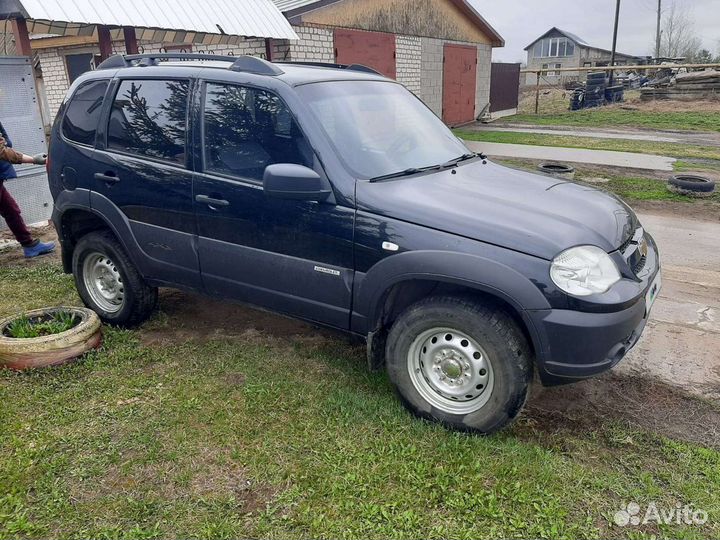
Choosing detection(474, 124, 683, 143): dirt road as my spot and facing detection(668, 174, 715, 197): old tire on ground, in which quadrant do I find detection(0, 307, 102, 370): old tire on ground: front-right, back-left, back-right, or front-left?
front-right

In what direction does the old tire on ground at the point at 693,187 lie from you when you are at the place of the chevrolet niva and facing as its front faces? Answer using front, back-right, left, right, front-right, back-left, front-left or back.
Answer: left

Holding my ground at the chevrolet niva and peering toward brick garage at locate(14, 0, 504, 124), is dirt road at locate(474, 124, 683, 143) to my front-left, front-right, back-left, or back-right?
front-right

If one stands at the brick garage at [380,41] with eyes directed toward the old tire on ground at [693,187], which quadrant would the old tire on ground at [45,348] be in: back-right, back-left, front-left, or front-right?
front-right

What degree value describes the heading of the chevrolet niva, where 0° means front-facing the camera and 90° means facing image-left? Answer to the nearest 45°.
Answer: approximately 315°

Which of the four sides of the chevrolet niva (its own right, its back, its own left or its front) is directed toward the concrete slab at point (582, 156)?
left

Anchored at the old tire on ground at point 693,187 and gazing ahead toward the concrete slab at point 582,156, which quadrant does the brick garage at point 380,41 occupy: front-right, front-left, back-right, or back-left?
front-left

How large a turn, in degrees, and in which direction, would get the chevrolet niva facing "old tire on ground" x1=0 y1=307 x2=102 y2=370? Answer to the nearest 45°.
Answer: approximately 135° to its right

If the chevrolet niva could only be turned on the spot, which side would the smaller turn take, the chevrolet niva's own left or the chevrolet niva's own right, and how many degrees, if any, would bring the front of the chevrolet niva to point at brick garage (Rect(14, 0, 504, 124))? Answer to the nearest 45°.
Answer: approximately 135° to the chevrolet niva's own left
